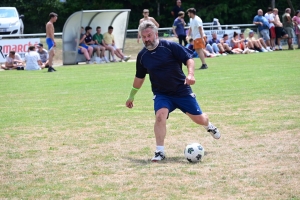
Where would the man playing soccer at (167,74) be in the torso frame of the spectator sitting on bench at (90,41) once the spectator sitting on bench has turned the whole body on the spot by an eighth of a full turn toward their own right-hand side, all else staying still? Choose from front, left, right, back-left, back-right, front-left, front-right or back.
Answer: front

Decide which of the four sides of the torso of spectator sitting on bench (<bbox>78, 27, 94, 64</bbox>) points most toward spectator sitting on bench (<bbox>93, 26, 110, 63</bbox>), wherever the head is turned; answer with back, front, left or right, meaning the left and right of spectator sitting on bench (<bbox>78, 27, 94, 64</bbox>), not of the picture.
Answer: left

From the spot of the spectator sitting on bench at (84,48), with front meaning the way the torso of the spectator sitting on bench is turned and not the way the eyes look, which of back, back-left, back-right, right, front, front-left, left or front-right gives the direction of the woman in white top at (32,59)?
right

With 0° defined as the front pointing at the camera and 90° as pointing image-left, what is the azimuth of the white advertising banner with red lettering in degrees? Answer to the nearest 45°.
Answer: approximately 0°

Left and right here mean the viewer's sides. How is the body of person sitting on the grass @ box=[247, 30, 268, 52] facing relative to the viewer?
facing the viewer and to the right of the viewer

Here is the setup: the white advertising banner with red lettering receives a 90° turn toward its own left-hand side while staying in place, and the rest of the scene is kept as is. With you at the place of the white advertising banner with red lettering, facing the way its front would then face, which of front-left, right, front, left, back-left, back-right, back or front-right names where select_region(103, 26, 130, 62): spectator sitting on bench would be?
front

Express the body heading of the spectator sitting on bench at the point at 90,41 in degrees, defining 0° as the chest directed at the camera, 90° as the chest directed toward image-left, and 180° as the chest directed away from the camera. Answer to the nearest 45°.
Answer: approximately 315°

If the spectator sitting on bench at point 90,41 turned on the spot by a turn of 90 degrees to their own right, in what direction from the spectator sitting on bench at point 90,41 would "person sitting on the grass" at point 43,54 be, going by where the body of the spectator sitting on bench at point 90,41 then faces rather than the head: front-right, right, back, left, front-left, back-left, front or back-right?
front
